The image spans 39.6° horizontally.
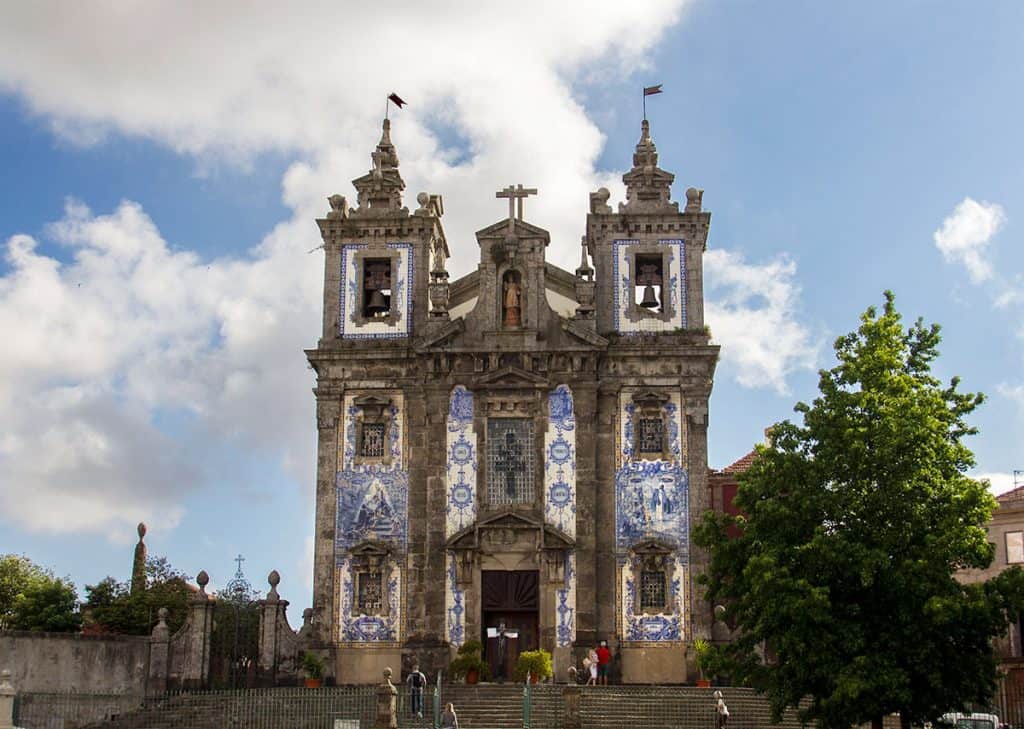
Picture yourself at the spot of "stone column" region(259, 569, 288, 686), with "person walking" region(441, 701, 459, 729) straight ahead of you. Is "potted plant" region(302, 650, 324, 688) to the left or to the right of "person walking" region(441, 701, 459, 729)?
left

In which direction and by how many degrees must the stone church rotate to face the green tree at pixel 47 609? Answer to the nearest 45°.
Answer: approximately 135° to its right

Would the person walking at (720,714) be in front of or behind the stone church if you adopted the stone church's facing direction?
in front

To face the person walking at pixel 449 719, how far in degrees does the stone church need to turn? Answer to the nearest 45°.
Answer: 0° — it already faces them

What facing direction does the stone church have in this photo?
toward the camera

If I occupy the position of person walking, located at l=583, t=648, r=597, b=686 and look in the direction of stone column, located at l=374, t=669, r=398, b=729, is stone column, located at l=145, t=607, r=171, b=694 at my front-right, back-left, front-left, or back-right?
front-right

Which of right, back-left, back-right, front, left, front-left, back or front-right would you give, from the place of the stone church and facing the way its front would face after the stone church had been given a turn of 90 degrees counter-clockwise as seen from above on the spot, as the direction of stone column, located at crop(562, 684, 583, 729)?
right

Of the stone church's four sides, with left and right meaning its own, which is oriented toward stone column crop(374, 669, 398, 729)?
front

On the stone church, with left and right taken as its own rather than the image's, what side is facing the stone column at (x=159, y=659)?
right
